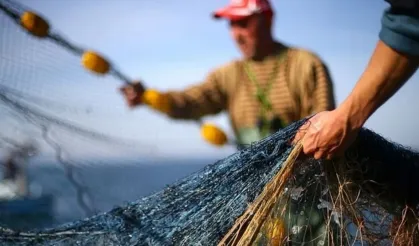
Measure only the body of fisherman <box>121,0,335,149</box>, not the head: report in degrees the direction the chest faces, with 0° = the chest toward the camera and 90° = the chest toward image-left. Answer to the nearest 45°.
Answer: approximately 45°
